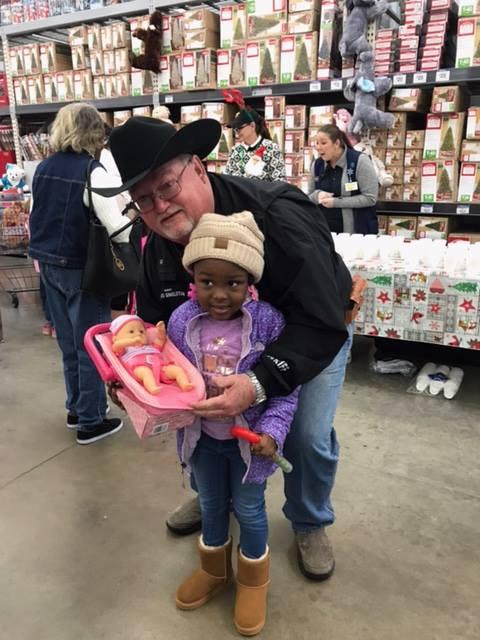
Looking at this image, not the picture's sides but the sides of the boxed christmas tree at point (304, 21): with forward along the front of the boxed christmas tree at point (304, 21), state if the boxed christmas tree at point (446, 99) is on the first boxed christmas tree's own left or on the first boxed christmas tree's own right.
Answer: on the first boxed christmas tree's own left

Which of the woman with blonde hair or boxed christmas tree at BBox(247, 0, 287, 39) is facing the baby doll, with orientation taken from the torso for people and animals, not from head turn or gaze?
the boxed christmas tree

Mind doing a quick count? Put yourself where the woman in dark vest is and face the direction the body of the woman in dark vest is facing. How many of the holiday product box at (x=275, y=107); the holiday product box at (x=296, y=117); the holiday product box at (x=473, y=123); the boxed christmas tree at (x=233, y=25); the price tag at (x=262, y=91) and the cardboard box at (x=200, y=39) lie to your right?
5

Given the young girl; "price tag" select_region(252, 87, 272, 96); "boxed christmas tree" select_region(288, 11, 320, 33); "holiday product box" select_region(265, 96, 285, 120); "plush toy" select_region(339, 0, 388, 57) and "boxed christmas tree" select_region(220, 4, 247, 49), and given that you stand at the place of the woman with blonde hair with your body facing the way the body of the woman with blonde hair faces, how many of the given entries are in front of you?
5

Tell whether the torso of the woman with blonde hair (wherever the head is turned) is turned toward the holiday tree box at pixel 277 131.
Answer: yes

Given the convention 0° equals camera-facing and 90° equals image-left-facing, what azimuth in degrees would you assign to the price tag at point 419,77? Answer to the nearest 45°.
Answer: approximately 0°

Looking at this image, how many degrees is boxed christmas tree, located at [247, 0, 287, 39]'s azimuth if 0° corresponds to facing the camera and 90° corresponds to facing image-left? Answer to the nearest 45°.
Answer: approximately 0°

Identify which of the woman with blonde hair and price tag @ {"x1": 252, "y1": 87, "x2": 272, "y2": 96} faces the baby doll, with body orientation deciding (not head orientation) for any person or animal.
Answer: the price tag

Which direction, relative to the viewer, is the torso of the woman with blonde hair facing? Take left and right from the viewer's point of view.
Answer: facing away from the viewer and to the right of the viewer
